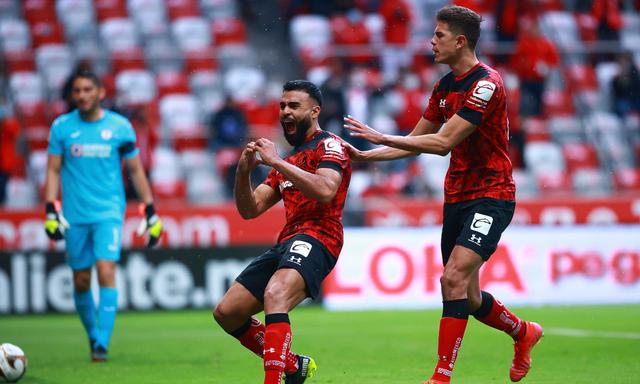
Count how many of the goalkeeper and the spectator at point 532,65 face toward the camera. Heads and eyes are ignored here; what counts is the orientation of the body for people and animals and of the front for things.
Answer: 2

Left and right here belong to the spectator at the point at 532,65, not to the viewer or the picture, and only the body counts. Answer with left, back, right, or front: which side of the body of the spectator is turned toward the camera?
front

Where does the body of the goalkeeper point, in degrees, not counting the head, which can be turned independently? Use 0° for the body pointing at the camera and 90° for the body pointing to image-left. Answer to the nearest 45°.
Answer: approximately 0°

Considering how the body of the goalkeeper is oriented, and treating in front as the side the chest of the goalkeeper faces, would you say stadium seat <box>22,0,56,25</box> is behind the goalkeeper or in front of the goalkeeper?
behind

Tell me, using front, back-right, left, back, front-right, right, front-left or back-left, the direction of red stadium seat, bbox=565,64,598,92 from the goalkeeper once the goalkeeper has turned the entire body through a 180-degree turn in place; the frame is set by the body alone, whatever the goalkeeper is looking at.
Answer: front-right

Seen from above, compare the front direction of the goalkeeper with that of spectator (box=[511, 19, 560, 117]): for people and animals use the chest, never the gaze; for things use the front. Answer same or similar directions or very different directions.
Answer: same or similar directions

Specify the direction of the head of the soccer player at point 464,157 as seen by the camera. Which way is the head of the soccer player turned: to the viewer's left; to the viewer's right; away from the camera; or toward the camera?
to the viewer's left

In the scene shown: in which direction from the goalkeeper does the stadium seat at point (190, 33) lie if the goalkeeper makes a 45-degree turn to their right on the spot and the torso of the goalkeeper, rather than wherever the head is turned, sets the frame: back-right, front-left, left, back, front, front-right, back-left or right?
back-right

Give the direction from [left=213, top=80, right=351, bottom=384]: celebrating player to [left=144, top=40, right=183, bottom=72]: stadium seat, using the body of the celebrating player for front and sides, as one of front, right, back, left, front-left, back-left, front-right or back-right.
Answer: back-right

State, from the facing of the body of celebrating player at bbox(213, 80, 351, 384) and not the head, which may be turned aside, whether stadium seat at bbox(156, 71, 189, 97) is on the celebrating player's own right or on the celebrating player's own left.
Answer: on the celebrating player's own right

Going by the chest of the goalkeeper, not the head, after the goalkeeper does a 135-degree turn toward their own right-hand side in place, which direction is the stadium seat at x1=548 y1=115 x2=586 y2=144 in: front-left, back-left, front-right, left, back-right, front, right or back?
right

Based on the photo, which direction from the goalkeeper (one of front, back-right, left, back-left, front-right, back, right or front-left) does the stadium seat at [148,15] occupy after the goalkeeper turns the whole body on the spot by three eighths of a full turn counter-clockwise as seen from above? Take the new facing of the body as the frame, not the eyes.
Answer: front-left

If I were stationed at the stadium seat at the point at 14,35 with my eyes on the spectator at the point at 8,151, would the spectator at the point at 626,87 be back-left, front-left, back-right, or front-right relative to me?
front-left

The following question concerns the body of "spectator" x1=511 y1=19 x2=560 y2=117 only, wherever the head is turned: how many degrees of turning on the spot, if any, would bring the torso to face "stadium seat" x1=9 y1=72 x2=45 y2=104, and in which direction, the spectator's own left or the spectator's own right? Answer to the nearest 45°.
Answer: approximately 90° to the spectator's own right

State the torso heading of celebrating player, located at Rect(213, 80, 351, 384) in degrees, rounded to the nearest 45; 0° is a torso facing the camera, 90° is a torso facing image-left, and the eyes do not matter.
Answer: approximately 45°

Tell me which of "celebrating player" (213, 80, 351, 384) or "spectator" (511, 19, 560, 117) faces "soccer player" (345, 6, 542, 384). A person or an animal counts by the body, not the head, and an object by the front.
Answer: the spectator

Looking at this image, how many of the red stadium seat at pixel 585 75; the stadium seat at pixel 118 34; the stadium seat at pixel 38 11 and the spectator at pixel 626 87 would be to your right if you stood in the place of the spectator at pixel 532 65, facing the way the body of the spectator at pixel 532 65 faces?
2
